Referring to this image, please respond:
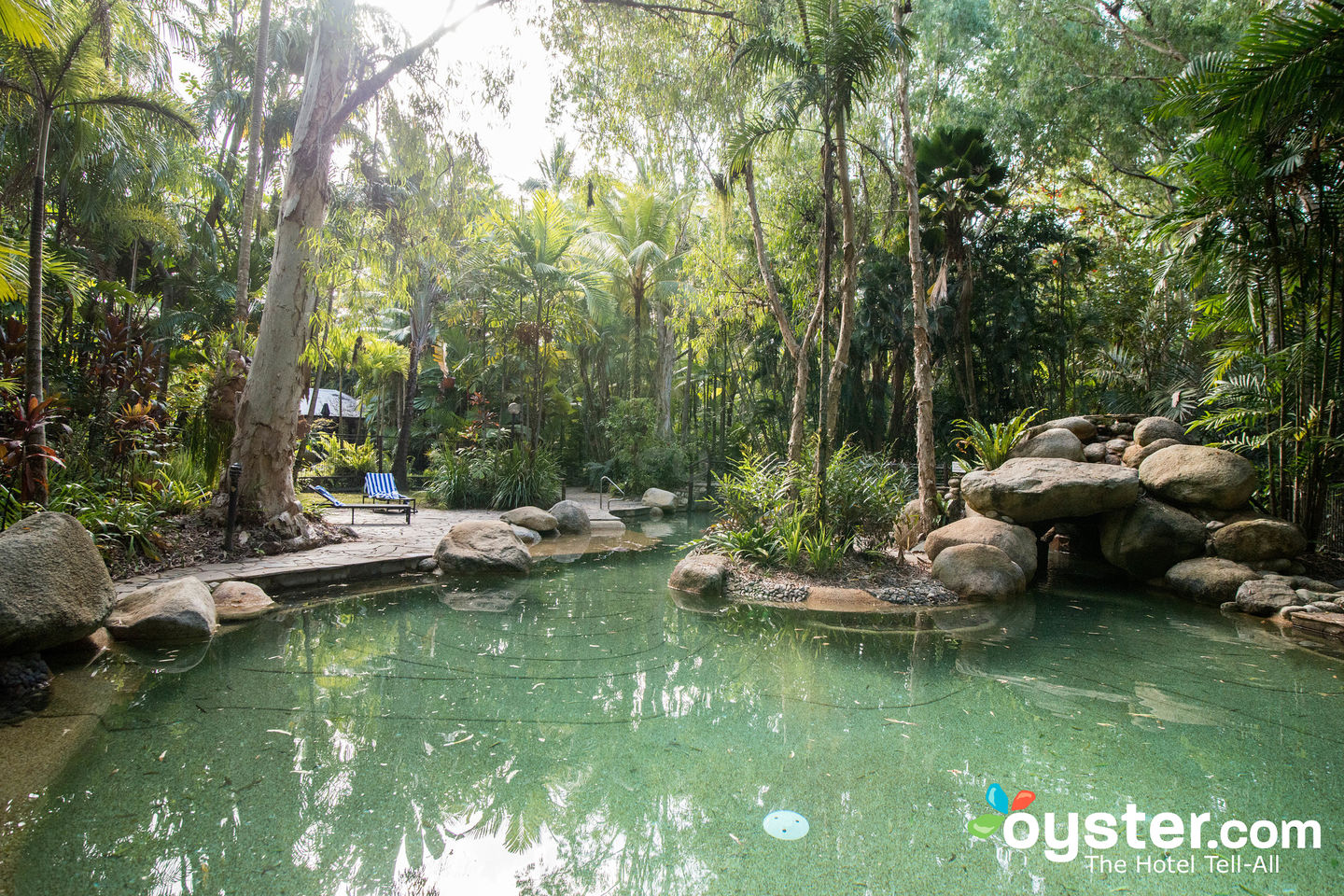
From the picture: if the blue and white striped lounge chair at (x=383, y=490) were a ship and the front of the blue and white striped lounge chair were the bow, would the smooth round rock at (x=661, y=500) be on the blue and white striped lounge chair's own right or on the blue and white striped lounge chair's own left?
on the blue and white striped lounge chair's own left

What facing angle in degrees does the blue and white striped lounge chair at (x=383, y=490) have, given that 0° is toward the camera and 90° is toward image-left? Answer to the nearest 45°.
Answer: approximately 315°

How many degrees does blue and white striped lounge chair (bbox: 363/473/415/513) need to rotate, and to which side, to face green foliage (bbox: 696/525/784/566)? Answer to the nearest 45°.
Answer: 0° — it already faces it

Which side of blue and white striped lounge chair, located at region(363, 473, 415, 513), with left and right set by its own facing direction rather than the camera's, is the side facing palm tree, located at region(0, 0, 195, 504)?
right

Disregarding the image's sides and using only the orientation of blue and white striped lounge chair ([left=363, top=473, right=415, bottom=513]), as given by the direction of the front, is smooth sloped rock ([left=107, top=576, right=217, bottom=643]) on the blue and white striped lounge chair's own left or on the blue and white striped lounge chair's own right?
on the blue and white striped lounge chair's own right

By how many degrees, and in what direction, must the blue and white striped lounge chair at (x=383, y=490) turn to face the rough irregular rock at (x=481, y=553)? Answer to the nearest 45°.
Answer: approximately 45° to its right

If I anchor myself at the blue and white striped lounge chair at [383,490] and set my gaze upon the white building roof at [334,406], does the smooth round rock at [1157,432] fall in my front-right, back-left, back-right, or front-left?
back-right

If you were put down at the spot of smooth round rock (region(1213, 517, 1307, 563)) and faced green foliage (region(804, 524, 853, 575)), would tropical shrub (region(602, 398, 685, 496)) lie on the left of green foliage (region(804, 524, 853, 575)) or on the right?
right
